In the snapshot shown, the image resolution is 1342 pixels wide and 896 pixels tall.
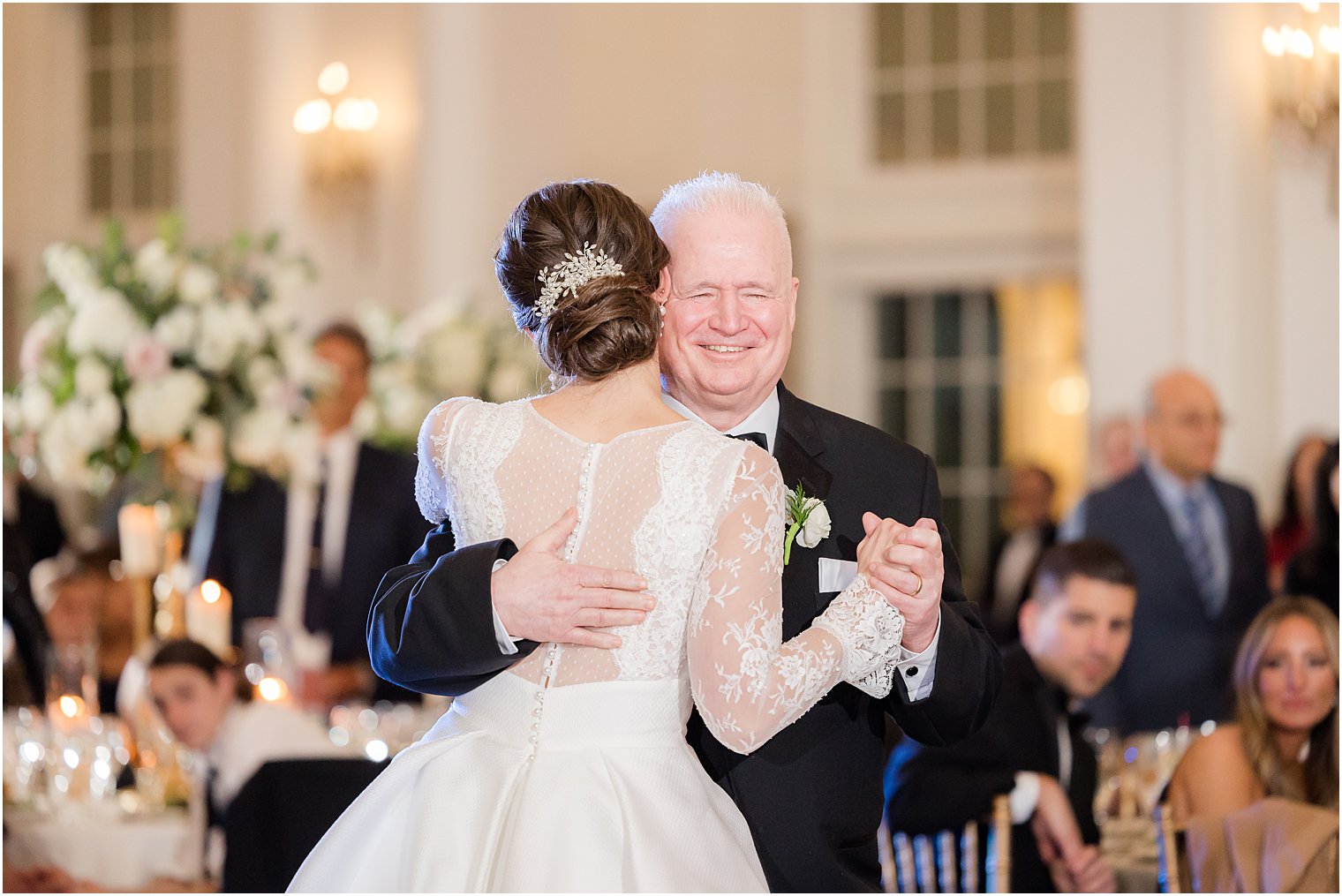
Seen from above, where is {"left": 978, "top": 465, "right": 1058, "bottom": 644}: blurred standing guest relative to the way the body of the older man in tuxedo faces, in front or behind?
behind

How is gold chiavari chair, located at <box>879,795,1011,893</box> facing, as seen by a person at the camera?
facing away from the viewer and to the right of the viewer

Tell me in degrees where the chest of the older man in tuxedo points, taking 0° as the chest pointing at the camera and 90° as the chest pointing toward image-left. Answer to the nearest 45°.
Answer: approximately 0°

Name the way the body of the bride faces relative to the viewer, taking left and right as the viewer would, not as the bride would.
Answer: facing away from the viewer

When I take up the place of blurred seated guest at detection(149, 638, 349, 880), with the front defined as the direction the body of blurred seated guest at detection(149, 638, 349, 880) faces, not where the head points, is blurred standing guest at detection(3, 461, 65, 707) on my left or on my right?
on my right

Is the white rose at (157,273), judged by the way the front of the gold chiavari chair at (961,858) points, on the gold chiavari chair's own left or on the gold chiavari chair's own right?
on the gold chiavari chair's own left

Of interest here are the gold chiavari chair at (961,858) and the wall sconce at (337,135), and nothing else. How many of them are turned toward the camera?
1

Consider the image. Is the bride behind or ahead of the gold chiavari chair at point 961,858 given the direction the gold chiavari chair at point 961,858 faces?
behind
